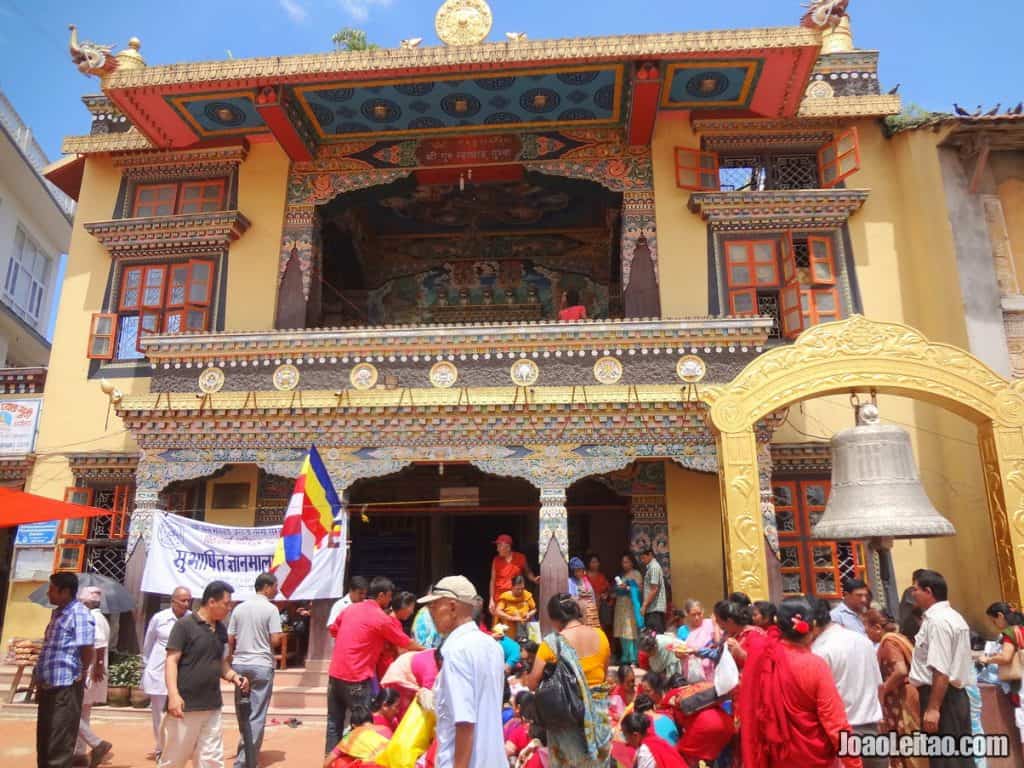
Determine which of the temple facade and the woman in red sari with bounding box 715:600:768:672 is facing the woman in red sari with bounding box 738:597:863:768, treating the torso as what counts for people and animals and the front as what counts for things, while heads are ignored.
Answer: the temple facade

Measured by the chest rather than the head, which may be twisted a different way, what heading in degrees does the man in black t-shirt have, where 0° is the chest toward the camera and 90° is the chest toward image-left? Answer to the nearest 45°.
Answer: approximately 315°

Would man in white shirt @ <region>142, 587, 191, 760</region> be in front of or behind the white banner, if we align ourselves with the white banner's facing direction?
in front

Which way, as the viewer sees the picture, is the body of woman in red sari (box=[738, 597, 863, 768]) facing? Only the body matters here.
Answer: away from the camera

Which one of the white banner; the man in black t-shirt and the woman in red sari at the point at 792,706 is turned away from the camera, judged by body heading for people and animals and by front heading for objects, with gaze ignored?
the woman in red sari

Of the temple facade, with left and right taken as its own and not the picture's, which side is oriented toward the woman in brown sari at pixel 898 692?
front

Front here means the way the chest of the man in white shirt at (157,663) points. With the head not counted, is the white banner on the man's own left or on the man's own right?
on the man's own left

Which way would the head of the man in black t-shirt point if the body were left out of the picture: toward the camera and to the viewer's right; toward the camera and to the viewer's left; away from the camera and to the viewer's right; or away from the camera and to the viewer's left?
toward the camera and to the viewer's right
